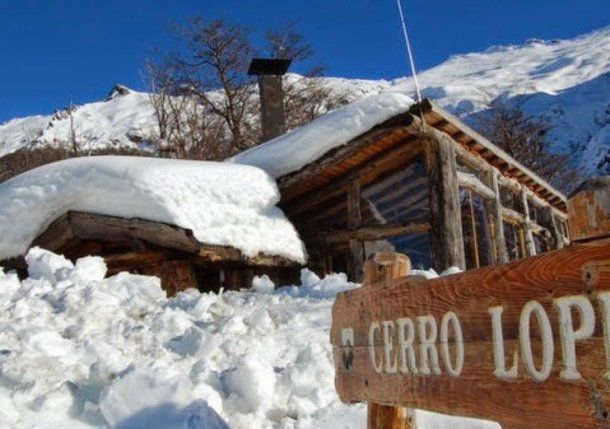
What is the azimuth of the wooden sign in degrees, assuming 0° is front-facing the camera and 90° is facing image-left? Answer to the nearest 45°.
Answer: approximately 45°

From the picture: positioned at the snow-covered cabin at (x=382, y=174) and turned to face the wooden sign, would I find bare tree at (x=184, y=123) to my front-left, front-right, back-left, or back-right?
back-right

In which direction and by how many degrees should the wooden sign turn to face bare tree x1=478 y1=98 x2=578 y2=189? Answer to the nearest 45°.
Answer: approximately 135° to its right

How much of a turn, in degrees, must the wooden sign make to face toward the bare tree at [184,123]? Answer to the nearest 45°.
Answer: approximately 90° to its right

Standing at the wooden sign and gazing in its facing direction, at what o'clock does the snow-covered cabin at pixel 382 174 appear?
The snow-covered cabin is roughly at 4 o'clock from the wooden sign.
